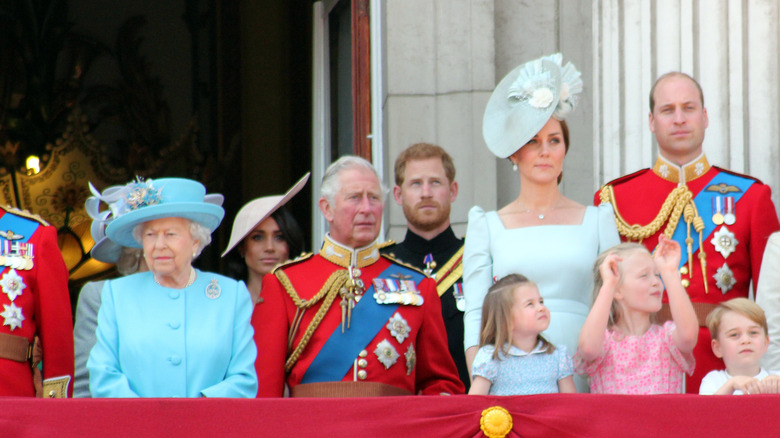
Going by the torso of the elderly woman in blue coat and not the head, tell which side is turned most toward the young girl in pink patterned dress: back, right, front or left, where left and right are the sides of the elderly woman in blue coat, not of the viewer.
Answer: left

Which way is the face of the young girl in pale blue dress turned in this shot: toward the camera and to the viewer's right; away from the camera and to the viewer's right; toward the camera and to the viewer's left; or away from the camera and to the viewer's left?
toward the camera and to the viewer's right

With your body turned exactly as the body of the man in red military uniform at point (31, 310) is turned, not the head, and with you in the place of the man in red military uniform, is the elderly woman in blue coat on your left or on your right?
on your left

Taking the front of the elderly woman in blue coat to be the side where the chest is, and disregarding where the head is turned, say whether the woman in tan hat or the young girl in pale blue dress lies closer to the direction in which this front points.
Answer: the young girl in pale blue dress

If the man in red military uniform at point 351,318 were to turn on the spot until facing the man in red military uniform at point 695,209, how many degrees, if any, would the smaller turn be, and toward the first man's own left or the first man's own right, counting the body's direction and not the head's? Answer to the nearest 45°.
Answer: approximately 90° to the first man's own left

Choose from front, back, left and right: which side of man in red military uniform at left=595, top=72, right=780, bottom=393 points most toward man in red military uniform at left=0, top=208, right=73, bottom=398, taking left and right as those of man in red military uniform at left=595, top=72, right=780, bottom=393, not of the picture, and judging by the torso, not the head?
right

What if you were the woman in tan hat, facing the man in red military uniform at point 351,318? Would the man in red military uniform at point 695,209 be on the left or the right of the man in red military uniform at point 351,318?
left

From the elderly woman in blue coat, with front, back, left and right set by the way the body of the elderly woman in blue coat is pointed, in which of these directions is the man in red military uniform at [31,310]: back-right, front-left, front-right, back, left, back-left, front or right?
back-right

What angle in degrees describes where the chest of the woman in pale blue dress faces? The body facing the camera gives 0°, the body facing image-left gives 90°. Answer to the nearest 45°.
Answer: approximately 0°
